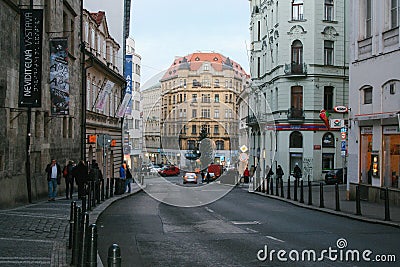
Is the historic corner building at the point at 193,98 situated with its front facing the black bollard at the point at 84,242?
yes

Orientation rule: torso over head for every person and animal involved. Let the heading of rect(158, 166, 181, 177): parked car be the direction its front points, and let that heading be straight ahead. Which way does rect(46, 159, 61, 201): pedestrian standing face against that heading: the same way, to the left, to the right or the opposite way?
to the left

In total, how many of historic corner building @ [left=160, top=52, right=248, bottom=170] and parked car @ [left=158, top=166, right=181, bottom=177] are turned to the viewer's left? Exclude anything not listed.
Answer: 1

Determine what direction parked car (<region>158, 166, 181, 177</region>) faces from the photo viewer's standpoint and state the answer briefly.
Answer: facing to the left of the viewer

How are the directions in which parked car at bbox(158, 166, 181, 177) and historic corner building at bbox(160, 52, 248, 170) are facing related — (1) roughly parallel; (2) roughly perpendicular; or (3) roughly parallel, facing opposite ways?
roughly perpendicular

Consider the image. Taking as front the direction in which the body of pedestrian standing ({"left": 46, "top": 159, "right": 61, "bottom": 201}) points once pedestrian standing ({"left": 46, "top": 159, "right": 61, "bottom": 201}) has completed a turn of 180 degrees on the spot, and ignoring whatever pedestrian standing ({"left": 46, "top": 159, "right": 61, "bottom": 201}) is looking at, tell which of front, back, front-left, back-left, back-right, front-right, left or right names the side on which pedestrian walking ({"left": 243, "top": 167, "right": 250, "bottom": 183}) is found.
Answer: front-right

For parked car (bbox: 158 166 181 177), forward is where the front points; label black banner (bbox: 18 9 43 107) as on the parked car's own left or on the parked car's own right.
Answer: on the parked car's own left
